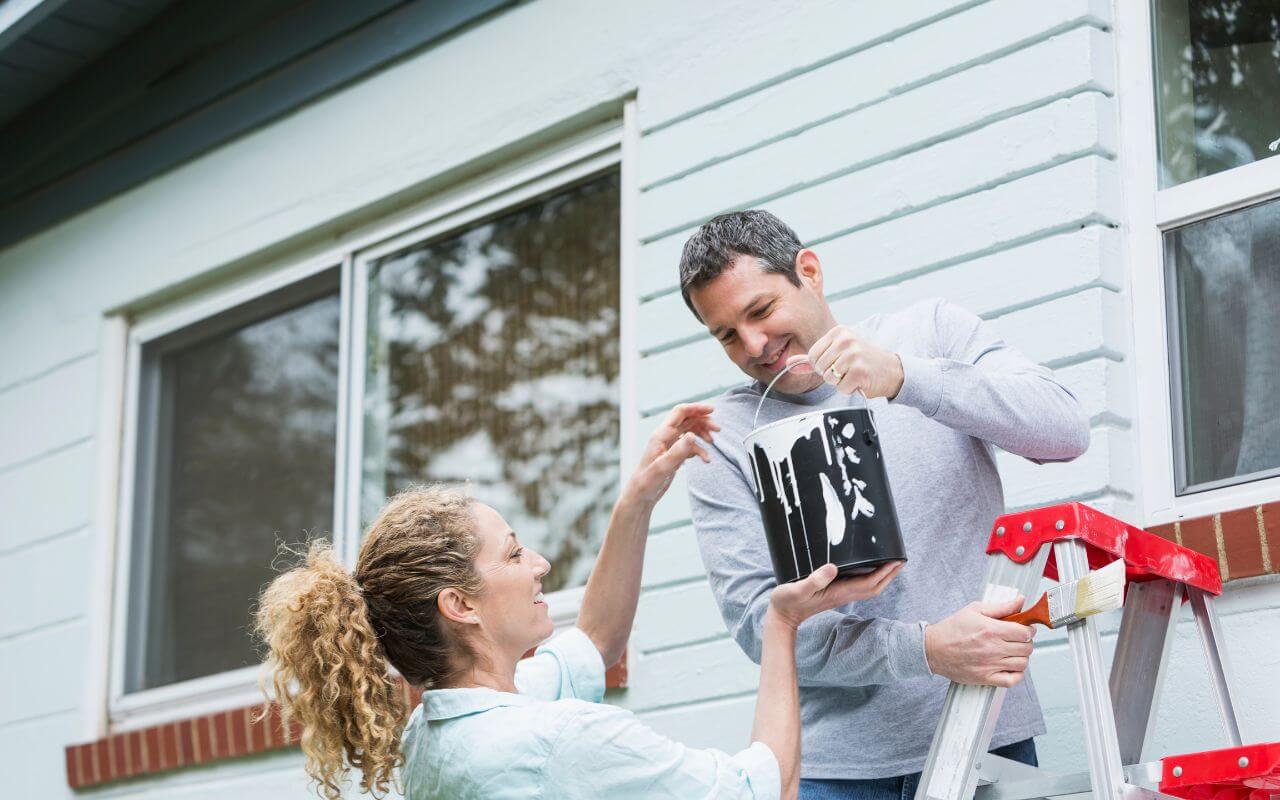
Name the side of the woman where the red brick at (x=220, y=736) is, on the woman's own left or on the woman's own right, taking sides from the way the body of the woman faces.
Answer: on the woman's own left

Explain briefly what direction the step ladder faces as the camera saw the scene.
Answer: facing away from the viewer and to the left of the viewer

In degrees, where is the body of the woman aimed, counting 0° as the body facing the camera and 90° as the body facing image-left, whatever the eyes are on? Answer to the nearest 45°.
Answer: approximately 270°

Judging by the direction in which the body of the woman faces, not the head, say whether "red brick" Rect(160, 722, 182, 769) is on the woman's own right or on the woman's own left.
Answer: on the woman's own left

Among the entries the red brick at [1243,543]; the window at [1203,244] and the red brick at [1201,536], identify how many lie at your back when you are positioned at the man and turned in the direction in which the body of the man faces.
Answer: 3

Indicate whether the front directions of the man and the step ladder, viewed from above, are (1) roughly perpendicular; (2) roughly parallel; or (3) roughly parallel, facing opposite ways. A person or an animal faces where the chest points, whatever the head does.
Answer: roughly perpendicular

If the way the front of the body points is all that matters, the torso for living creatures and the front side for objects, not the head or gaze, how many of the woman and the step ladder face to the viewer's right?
1

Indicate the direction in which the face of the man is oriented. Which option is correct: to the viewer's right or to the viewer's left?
to the viewer's left

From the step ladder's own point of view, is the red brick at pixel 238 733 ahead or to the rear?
ahead

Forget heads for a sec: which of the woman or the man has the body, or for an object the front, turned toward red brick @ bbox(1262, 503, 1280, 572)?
the woman

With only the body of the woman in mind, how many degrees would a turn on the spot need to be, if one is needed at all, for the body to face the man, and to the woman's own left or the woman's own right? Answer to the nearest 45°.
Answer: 0° — they already face them

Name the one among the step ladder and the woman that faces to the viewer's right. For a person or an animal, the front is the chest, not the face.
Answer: the woman

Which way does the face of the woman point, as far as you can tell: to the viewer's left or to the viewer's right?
to the viewer's right

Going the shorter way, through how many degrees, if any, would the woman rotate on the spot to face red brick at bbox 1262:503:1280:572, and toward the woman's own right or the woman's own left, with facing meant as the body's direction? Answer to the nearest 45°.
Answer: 0° — they already face it
